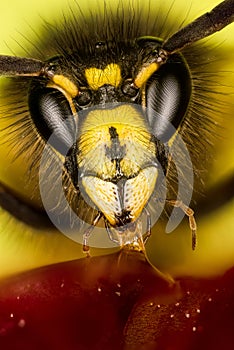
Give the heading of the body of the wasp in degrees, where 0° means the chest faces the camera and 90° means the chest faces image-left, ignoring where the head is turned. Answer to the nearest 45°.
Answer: approximately 0°
